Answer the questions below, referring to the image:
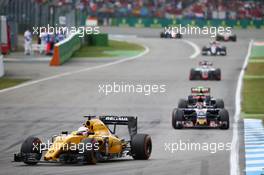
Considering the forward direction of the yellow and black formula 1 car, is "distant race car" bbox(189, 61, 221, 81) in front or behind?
behind

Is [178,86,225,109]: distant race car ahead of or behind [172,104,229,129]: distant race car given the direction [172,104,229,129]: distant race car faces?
behind

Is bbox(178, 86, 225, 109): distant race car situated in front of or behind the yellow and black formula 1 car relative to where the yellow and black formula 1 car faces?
behind

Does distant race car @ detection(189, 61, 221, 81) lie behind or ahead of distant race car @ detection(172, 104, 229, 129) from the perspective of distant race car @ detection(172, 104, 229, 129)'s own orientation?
behind

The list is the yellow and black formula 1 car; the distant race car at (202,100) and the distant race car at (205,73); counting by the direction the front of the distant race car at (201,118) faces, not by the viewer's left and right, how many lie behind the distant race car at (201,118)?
2

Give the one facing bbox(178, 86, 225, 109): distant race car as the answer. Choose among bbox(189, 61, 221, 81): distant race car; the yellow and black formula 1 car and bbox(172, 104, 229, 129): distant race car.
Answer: bbox(189, 61, 221, 81): distant race car

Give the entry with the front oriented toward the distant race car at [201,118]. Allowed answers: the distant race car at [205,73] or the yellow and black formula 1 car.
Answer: the distant race car at [205,73]

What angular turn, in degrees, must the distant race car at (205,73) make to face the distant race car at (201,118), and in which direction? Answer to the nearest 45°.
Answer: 0° — it already faces it

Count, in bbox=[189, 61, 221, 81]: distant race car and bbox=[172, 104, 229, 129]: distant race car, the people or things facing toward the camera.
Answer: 2
